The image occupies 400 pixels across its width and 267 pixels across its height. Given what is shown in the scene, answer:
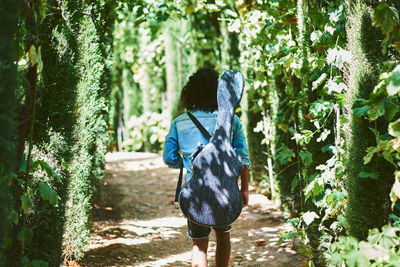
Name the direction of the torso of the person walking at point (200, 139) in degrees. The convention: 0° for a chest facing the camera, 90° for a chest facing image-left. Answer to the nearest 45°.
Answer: approximately 180°

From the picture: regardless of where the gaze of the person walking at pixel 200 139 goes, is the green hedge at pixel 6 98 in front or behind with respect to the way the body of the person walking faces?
behind

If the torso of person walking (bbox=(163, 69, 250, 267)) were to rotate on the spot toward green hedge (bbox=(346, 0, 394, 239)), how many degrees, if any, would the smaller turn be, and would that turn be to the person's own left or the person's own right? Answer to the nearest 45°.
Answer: approximately 135° to the person's own right
